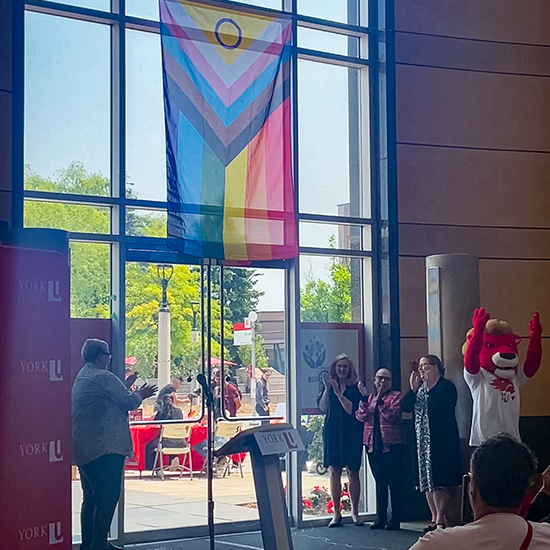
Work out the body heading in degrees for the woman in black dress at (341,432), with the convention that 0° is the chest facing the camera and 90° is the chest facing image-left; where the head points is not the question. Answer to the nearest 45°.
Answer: approximately 0°

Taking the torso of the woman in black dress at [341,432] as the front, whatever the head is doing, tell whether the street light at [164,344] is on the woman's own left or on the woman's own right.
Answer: on the woman's own right

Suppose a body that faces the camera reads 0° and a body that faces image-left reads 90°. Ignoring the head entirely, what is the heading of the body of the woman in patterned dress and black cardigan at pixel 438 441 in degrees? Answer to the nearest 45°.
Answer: approximately 45°

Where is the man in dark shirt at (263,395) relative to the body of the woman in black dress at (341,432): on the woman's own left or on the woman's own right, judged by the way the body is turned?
on the woman's own right

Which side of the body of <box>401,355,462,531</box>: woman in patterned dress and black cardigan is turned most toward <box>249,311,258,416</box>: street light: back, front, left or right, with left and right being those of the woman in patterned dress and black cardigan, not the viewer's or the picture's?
right

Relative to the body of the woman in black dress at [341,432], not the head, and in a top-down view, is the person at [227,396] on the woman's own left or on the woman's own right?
on the woman's own right

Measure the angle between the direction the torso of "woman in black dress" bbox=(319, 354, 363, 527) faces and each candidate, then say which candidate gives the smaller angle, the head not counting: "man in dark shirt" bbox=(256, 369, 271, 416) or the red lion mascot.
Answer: the red lion mascot

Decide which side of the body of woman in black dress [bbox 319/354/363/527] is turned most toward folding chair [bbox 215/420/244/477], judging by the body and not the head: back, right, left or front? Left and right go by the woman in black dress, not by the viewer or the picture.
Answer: back

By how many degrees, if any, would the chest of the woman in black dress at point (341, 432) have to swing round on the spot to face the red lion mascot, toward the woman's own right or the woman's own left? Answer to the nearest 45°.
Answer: approximately 45° to the woman's own left

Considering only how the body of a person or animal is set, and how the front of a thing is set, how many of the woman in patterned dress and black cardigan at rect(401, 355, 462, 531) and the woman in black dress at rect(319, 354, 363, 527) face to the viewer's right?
0
